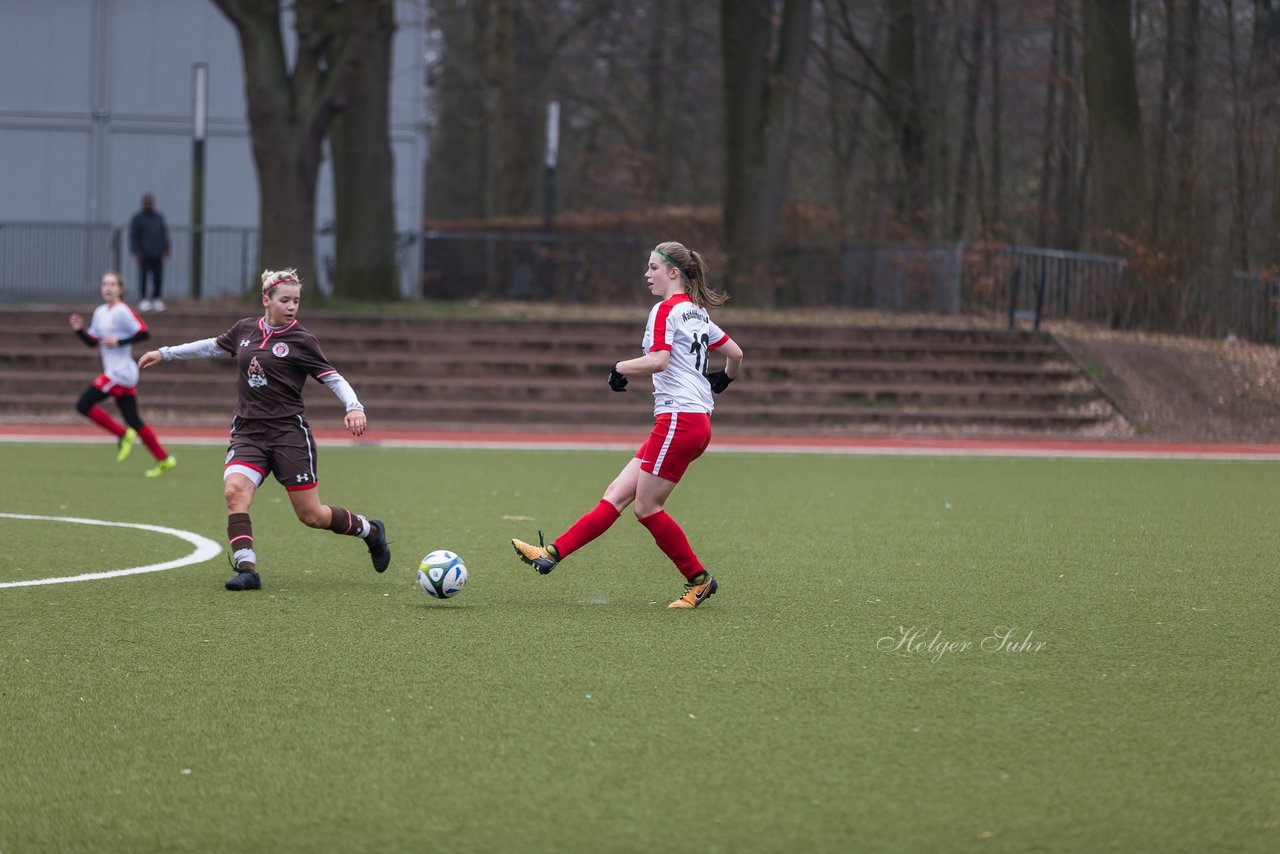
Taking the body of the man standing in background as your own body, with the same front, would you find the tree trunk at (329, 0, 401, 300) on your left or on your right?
on your left

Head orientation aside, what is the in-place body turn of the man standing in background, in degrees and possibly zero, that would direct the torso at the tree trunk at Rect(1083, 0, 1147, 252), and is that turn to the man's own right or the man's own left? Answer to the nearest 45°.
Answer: approximately 90° to the man's own left

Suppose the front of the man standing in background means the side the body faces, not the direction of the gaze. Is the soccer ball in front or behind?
in front

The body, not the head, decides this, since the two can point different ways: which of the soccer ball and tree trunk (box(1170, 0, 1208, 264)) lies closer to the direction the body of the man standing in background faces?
the soccer ball

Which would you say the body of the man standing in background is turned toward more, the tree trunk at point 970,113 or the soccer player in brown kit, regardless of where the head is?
the soccer player in brown kit

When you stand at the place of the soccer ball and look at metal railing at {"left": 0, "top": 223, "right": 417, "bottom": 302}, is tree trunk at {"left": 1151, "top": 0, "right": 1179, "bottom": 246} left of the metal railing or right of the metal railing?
right

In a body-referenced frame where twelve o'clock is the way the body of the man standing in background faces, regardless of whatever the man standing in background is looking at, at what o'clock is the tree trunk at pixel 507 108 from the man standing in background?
The tree trunk is roughly at 7 o'clock from the man standing in background.

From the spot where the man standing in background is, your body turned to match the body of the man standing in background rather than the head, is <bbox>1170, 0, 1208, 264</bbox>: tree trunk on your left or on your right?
on your left

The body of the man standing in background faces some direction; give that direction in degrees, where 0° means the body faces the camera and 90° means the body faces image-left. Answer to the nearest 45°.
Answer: approximately 0°

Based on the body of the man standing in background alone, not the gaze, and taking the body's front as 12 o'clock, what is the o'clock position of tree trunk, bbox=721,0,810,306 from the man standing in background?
The tree trunk is roughly at 9 o'clock from the man standing in background.

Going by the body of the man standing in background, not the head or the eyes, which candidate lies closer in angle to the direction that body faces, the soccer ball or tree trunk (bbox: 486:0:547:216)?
the soccer ball

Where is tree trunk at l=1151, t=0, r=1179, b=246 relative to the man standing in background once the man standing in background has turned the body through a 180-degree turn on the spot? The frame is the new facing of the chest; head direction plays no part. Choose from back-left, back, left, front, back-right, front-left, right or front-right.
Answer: right
